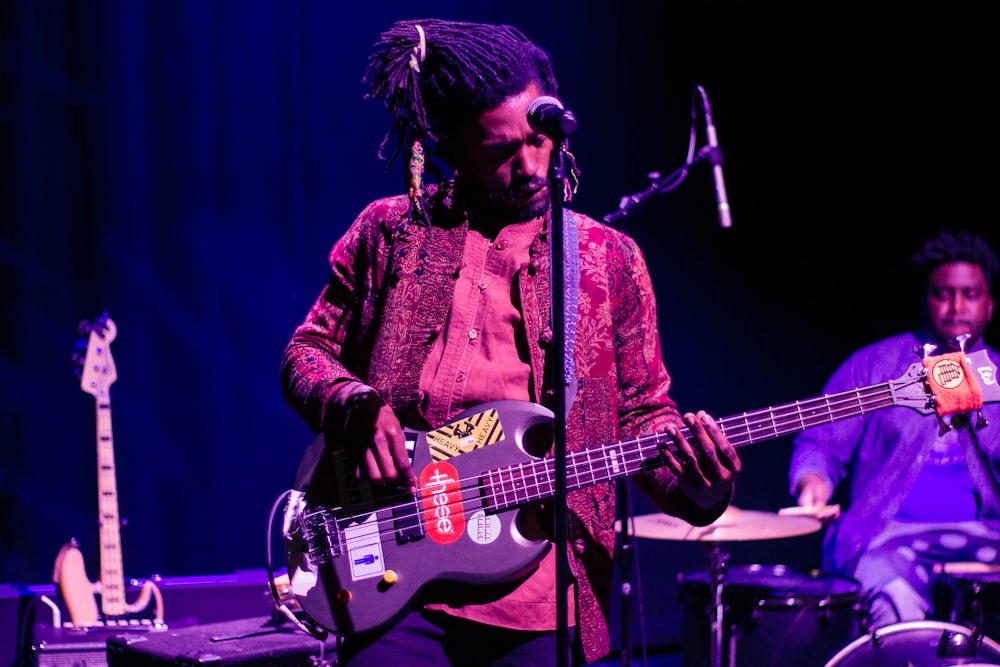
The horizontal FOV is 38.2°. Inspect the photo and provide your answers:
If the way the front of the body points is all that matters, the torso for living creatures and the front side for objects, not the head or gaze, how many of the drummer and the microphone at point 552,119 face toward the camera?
1

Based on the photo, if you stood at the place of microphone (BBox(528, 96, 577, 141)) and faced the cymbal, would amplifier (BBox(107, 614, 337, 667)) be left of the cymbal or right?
left

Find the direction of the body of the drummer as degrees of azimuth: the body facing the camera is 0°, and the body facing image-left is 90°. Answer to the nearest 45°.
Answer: approximately 0°

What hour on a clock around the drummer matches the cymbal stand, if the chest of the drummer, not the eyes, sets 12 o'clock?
The cymbal stand is roughly at 1 o'clock from the drummer.

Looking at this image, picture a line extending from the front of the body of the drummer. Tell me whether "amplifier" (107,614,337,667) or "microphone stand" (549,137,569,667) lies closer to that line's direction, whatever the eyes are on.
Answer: the microphone stand

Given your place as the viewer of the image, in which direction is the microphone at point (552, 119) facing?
facing away from the viewer and to the left of the viewer

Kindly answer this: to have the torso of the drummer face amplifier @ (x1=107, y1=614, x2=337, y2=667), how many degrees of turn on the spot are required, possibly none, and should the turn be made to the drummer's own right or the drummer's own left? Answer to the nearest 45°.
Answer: approximately 45° to the drummer's own right

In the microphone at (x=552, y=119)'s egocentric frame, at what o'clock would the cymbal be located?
The cymbal is roughly at 2 o'clock from the microphone.
